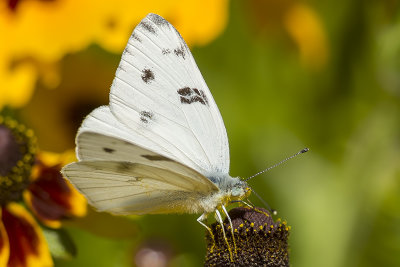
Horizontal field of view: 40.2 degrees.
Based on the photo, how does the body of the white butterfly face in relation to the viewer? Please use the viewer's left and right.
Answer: facing to the right of the viewer
